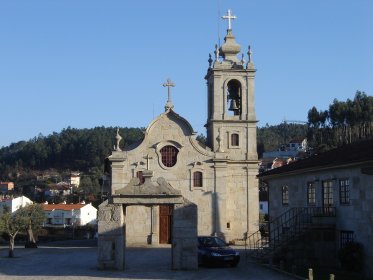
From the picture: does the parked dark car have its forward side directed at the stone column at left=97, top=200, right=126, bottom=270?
no

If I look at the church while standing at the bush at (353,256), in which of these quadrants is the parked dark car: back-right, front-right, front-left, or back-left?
front-left

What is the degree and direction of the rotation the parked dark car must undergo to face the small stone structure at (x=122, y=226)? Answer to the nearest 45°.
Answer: approximately 90° to its right

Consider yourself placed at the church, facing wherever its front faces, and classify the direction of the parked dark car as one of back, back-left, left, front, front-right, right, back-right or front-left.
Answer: front

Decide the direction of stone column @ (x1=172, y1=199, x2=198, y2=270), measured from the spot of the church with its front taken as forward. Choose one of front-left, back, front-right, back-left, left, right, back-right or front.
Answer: front

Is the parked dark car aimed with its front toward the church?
no

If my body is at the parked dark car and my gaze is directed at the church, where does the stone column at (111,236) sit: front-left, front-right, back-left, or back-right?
back-left

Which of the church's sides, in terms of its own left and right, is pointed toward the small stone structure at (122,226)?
front

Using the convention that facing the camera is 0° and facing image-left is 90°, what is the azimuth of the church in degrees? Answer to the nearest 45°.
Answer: approximately 0°

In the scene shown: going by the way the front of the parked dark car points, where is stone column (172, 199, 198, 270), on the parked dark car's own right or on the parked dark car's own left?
on the parked dark car's own right

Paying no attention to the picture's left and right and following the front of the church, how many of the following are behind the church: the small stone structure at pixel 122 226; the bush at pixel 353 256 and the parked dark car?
0

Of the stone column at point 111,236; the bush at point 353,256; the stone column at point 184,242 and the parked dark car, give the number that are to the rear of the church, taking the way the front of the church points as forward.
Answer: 0

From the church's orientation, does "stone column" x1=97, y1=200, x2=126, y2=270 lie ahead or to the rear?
ahead

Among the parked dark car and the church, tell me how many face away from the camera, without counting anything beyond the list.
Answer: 0
